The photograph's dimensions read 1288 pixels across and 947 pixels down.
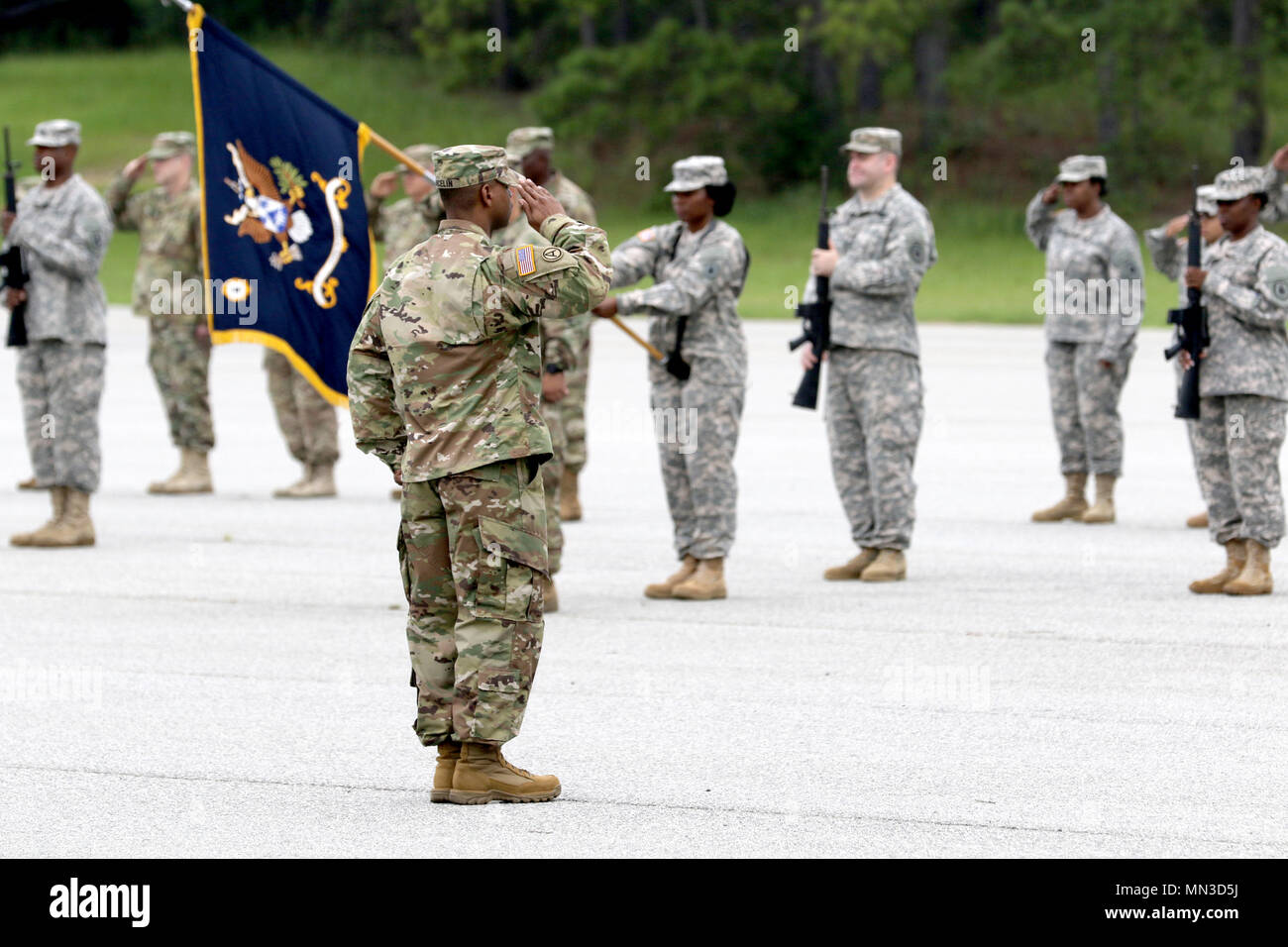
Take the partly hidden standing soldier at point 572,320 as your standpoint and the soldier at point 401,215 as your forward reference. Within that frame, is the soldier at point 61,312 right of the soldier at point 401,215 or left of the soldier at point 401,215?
left

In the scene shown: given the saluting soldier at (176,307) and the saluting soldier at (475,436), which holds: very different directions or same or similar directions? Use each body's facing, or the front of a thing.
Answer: very different directions

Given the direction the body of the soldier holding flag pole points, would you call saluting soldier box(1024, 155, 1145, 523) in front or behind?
behind

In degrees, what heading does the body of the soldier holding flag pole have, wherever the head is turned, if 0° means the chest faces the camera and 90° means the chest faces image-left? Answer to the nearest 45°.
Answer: approximately 45°

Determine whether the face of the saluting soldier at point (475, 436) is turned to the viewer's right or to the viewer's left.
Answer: to the viewer's right

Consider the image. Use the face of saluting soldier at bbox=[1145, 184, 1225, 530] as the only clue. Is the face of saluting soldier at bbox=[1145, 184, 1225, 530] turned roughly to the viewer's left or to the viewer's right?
to the viewer's left

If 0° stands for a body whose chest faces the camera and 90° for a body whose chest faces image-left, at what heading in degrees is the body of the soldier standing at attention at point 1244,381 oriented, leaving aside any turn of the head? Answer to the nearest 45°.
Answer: approximately 45°
